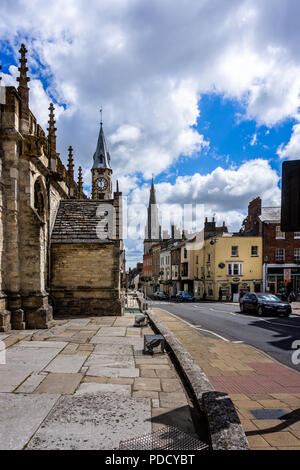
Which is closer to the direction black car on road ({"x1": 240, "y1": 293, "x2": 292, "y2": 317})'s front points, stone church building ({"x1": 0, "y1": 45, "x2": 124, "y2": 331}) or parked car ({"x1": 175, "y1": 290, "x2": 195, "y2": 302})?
the stone church building

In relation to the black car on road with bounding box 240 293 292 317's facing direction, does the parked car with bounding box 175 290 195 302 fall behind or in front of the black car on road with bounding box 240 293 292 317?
behind

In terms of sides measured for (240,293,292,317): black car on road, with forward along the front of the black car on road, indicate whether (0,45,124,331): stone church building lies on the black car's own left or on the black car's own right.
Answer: on the black car's own right
